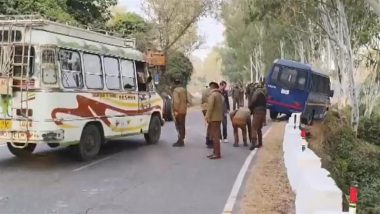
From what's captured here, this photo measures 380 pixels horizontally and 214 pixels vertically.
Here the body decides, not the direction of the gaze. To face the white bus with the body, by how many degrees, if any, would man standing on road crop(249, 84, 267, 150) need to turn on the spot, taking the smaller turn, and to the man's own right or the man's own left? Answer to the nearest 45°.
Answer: approximately 45° to the man's own left

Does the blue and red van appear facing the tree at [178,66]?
no

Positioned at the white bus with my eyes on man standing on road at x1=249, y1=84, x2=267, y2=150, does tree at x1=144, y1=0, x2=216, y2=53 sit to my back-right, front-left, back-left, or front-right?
front-left

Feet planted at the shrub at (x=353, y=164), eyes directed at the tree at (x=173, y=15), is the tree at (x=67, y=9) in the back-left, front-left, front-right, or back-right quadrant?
front-left

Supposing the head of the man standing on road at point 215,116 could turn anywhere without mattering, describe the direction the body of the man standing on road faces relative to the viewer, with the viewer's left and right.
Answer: facing to the left of the viewer

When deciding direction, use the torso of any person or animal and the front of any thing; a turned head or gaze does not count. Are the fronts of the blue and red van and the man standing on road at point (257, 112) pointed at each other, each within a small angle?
no

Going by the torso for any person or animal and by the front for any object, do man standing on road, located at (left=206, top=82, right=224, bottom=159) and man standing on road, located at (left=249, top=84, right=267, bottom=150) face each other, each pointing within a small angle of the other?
no

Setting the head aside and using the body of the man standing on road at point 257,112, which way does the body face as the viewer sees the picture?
to the viewer's left
